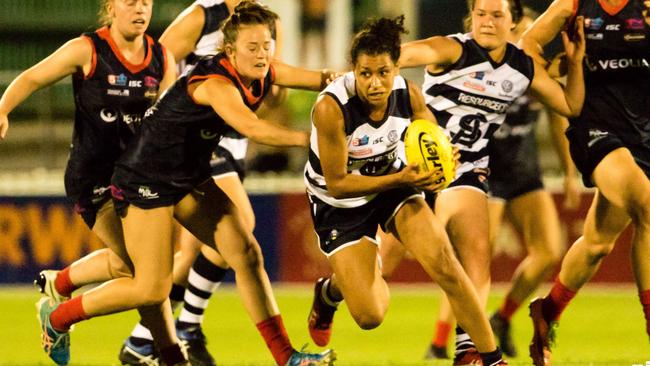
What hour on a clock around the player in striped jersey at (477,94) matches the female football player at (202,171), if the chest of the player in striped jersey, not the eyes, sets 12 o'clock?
The female football player is roughly at 2 o'clock from the player in striped jersey.

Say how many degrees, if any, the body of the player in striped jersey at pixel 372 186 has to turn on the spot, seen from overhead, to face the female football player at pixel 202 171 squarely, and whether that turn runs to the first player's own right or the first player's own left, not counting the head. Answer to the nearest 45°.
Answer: approximately 135° to the first player's own right

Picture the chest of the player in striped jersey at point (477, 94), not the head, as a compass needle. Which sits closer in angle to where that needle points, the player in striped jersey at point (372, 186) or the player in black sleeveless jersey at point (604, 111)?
the player in striped jersey

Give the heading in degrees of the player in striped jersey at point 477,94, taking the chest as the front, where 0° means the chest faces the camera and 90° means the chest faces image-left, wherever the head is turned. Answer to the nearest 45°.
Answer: approximately 0°

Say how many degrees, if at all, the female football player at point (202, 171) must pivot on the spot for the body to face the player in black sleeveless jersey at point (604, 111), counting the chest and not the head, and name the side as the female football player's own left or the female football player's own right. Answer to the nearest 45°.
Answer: approximately 45° to the female football player's own left

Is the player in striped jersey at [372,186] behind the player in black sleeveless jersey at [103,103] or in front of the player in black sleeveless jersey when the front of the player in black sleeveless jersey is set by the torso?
in front

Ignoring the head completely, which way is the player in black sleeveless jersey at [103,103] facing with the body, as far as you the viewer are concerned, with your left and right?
facing the viewer and to the right of the viewer

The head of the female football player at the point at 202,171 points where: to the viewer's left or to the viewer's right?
to the viewer's right

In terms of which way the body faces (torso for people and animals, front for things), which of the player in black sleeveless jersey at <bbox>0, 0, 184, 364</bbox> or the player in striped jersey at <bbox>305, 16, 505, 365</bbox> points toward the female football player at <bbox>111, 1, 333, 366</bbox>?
the player in black sleeveless jersey
